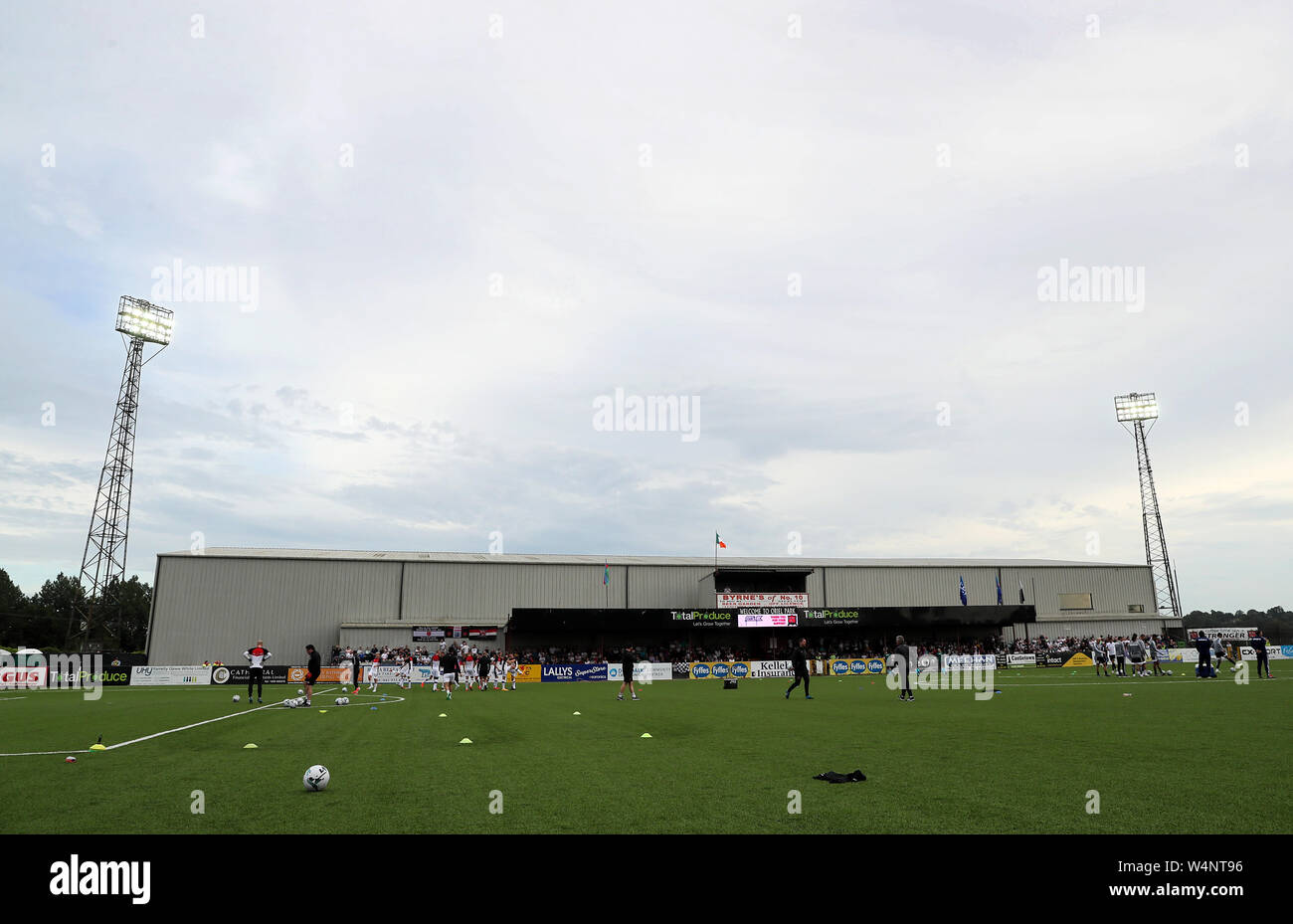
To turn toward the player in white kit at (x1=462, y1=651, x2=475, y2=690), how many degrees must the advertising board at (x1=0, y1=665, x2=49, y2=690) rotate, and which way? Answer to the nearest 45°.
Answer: approximately 45° to its left

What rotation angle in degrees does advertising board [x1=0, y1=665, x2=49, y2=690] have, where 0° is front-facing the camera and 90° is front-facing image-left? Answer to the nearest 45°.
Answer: approximately 0°

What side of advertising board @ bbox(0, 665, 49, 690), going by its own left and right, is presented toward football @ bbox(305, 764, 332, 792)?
front

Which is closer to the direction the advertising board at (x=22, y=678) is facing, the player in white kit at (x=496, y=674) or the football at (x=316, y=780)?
the football

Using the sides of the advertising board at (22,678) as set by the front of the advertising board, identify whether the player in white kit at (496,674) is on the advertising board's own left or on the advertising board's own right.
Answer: on the advertising board's own left

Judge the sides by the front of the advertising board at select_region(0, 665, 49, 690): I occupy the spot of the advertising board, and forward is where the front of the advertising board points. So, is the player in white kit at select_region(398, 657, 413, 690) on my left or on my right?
on my left

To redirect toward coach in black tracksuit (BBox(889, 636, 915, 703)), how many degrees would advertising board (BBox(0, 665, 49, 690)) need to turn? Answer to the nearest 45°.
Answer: approximately 45° to its left
